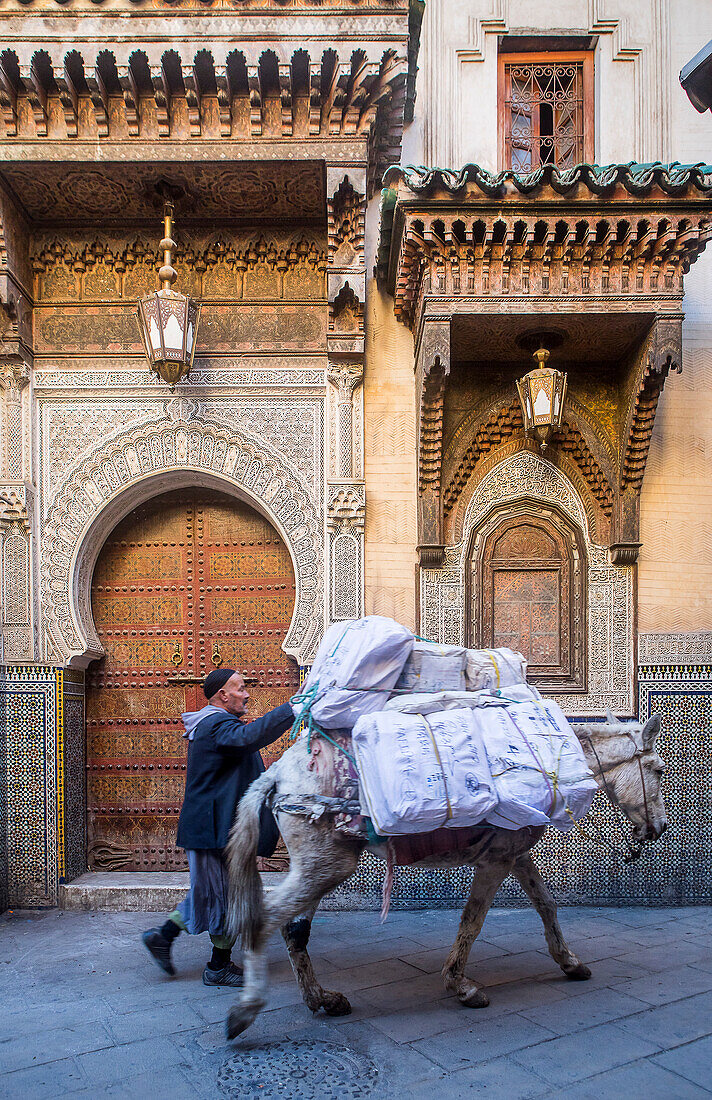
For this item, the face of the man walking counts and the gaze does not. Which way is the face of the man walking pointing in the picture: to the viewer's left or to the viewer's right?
to the viewer's right

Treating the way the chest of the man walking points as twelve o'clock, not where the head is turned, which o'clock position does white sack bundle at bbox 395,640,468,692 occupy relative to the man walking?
The white sack bundle is roughly at 1 o'clock from the man walking.

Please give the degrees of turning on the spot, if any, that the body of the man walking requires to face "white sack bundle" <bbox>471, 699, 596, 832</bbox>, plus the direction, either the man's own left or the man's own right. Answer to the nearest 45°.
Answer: approximately 45° to the man's own right

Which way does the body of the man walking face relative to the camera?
to the viewer's right

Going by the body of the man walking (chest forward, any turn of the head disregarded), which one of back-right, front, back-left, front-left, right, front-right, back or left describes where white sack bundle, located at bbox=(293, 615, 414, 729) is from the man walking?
front-right

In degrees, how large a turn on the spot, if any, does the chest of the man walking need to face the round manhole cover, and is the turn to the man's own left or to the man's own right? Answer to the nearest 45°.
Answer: approximately 90° to the man's own right

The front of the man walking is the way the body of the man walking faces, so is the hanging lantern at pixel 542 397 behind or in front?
in front
